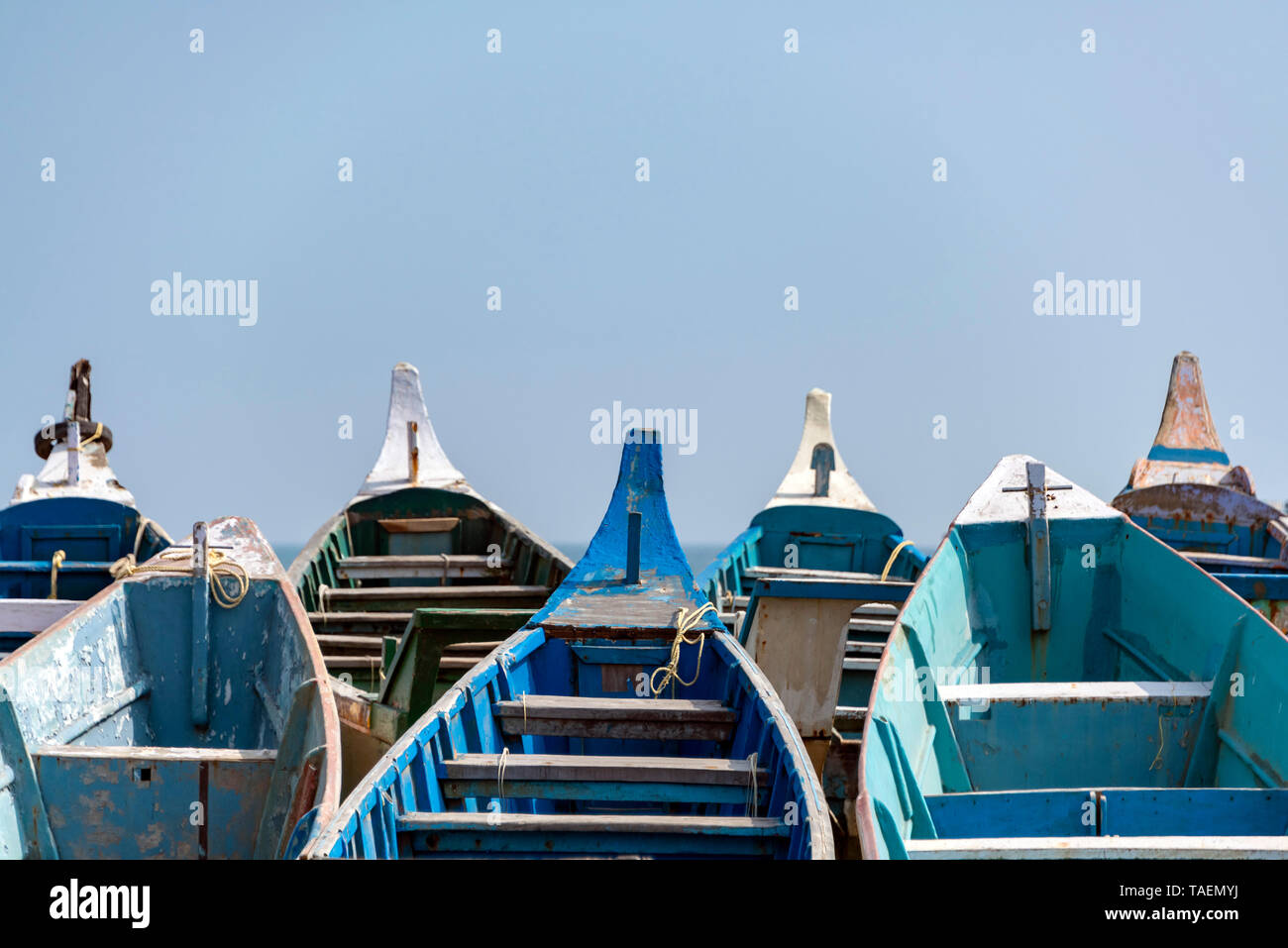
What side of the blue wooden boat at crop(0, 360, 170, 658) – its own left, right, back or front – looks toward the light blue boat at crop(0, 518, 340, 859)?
back

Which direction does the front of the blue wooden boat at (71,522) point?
away from the camera

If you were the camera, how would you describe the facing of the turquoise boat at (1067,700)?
facing away from the viewer

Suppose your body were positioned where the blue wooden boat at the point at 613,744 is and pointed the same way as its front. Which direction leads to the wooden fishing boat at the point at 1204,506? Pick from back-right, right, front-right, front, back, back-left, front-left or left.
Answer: front-right

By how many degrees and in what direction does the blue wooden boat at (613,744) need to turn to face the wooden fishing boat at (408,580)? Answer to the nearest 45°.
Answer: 0° — it already faces it

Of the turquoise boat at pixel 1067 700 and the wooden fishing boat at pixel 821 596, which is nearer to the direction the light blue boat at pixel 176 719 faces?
the wooden fishing boat

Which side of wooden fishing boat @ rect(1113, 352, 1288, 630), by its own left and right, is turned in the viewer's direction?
back

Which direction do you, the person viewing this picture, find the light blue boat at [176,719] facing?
facing away from the viewer

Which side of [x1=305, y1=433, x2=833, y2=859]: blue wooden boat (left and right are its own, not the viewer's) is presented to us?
back

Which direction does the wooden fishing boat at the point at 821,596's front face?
away from the camera
